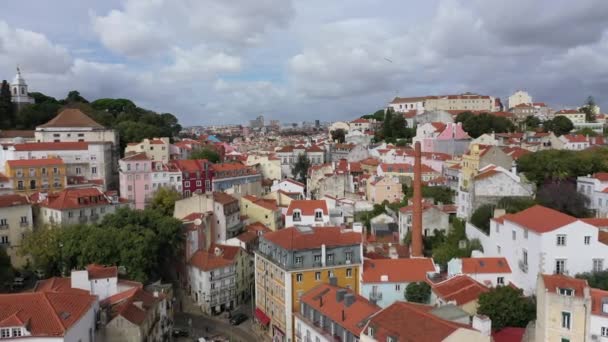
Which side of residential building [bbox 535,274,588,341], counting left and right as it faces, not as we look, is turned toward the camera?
front

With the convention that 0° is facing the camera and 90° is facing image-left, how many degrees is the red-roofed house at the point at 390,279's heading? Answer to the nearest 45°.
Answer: approximately 0°

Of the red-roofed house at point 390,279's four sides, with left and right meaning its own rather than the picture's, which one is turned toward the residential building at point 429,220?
back

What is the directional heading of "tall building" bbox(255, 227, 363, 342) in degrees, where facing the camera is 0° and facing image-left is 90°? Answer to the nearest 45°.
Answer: approximately 45°

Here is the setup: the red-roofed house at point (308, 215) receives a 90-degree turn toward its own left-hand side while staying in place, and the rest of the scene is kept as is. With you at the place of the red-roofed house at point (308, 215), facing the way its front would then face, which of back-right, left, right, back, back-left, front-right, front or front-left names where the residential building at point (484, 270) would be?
front-right

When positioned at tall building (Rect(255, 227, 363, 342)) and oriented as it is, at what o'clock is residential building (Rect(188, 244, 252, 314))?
The residential building is roughly at 3 o'clock from the tall building.

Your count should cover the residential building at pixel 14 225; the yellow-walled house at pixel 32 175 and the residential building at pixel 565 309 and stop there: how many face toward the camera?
3
